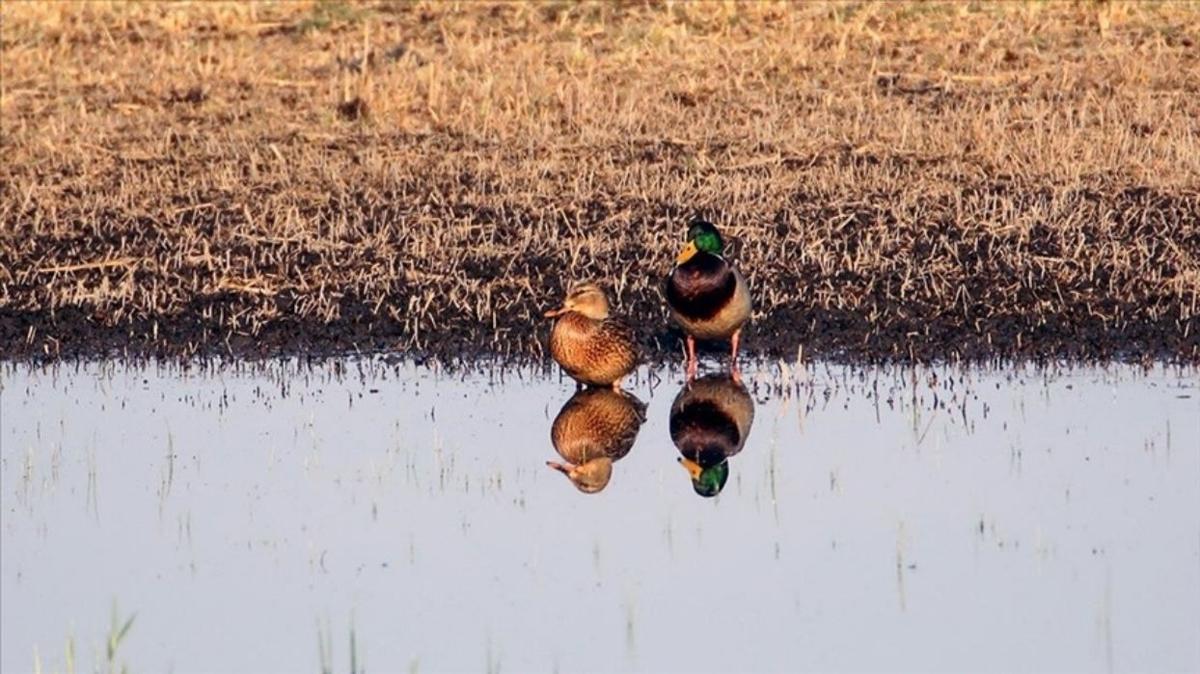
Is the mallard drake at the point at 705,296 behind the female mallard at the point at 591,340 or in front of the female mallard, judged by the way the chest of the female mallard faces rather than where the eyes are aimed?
behind

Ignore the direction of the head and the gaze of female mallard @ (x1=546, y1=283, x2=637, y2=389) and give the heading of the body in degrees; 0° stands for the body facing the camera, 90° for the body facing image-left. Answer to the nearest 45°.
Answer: approximately 45°
